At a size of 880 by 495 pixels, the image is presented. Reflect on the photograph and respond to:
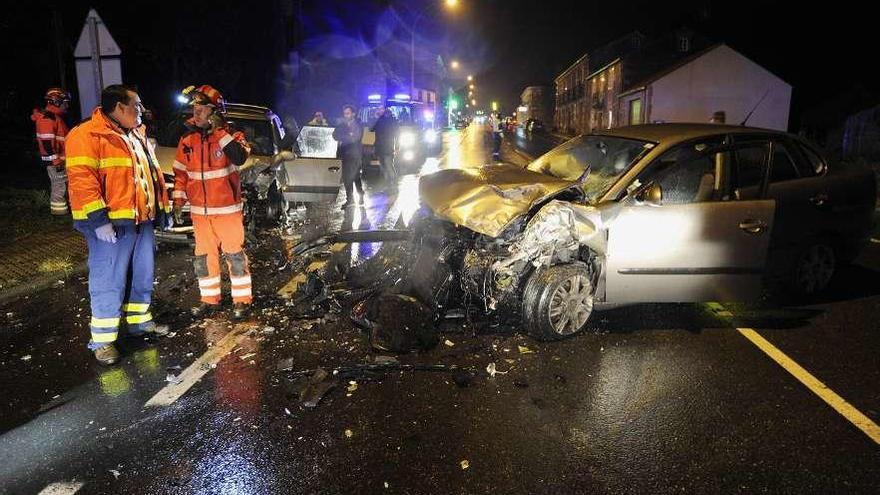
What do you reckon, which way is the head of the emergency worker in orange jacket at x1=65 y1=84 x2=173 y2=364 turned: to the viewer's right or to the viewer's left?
to the viewer's right

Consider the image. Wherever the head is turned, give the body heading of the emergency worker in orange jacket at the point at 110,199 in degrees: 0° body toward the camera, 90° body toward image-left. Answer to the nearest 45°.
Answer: approximately 315°

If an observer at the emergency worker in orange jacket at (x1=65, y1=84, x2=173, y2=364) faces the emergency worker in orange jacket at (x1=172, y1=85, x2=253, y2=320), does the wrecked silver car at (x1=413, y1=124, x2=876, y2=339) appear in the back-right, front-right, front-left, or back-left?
front-right

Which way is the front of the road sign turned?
away from the camera

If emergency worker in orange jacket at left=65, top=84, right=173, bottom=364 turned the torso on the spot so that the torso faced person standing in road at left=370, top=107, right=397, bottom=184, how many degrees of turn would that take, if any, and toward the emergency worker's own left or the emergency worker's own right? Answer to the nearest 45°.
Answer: approximately 90° to the emergency worker's own left

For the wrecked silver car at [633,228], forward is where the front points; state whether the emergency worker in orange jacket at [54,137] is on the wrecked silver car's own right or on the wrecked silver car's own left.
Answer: on the wrecked silver car's own right
